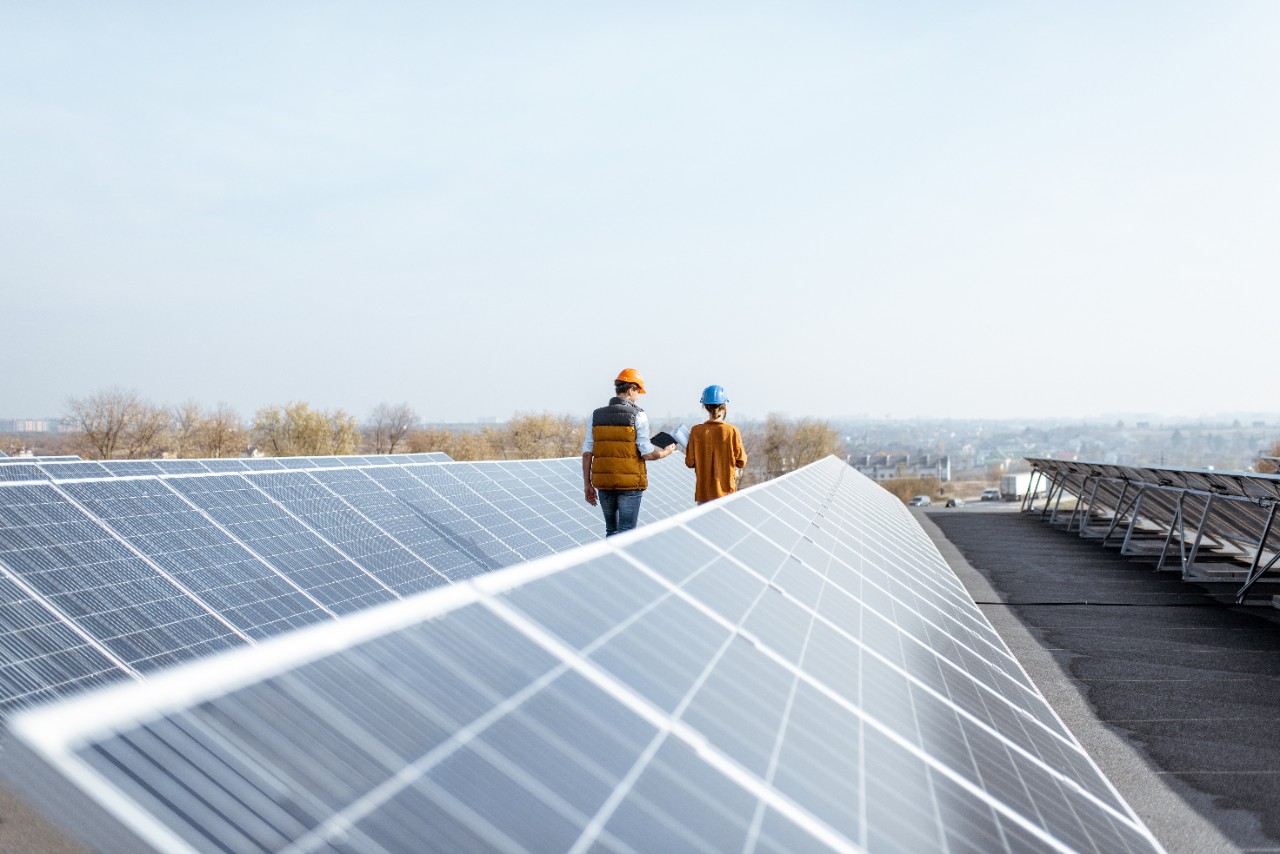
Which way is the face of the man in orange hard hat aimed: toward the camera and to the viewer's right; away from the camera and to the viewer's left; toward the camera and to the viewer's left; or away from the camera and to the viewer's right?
away from the camera and to the viewer's right

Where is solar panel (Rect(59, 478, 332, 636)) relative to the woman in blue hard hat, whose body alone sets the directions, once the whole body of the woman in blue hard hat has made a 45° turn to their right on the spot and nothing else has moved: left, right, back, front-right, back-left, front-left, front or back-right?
back-left

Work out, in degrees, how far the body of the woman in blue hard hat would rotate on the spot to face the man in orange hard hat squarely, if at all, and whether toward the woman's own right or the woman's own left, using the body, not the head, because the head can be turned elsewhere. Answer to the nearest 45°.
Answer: approximately 135° to the woman's own left

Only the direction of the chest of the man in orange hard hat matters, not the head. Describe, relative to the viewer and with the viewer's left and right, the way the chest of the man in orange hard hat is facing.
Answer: facing away from the viewer and to the right of the viewer

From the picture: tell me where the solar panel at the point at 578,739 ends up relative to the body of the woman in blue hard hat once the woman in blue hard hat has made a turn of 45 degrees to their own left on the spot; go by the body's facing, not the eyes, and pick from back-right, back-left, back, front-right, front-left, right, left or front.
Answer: back-left

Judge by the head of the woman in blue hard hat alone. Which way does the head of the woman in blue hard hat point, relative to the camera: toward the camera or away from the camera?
away from the camera

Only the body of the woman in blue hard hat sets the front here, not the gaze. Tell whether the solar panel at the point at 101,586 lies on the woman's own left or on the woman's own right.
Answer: on the woman's own left

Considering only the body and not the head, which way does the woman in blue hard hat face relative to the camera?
away from the camera

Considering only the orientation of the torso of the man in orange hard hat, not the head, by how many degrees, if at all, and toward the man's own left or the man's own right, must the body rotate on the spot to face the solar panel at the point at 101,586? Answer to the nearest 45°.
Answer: approximately 135° to the man's own left

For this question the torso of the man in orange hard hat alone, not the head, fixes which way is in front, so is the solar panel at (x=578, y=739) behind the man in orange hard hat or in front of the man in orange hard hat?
behind
